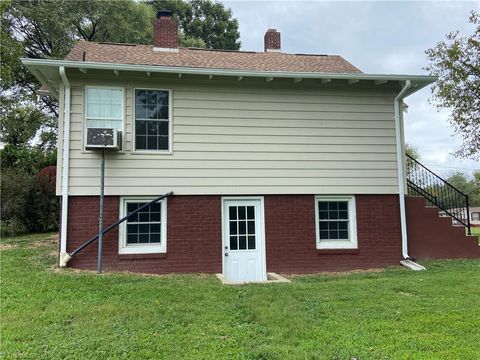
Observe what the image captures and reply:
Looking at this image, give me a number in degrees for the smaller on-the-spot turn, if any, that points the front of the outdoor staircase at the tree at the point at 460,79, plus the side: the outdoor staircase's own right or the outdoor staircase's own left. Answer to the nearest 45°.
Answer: approximately 90° to the outdoor staircase's own left

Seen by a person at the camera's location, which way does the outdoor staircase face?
facing to the right of the viewer

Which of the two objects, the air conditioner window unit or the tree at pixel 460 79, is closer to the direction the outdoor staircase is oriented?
the tree

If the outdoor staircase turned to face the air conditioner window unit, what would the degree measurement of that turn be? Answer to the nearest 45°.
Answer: approximately 135° to its right

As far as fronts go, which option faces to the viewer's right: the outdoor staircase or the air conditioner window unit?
the outdoor staircase

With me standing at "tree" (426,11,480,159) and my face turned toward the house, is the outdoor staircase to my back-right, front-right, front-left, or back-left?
front-left

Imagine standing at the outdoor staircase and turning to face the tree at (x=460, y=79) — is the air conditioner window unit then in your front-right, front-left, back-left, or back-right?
back-left

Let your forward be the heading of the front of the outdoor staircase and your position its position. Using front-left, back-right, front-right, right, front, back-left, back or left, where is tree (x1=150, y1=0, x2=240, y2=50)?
back-left
